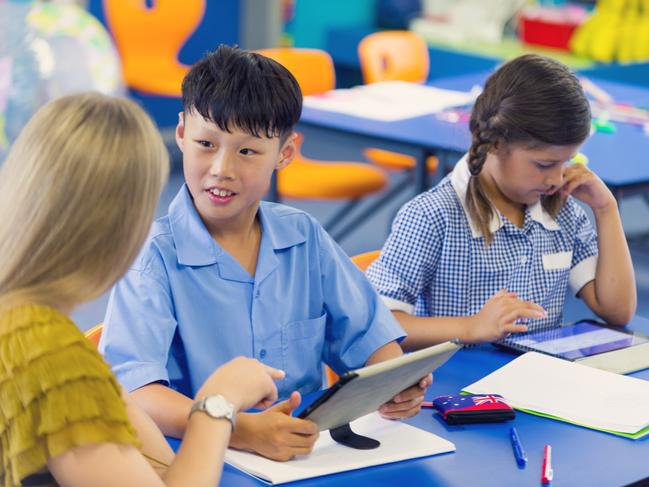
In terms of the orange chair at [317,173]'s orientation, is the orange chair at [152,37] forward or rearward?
rearward

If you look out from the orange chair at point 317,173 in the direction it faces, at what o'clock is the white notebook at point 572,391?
The white notebook is roughly at 1 o'clock from the orange chair.

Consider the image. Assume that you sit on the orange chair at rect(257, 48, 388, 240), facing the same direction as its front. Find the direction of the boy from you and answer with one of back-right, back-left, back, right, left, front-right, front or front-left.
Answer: front-right

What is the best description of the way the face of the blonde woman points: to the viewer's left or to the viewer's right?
to the viewer's right

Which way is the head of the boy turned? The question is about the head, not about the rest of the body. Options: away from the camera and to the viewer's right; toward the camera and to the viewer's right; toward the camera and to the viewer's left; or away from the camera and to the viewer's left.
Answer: toward the camera and to the viewer's left

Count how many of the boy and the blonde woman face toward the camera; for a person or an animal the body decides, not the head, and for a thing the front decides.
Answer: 1

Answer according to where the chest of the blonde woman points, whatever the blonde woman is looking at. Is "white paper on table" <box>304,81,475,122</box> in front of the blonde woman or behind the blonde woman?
in front

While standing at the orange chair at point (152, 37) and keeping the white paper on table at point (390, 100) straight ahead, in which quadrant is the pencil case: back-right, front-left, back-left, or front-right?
front-right

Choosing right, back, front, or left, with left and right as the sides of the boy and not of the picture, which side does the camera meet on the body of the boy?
front

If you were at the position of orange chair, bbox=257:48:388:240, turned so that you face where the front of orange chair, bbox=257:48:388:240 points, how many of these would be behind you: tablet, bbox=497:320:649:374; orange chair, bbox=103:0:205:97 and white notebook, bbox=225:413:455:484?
1
